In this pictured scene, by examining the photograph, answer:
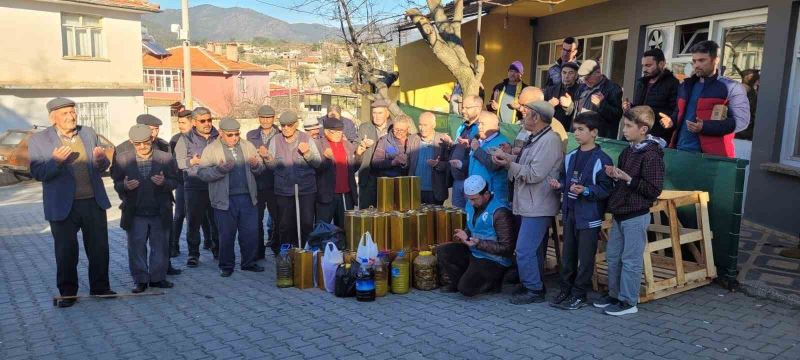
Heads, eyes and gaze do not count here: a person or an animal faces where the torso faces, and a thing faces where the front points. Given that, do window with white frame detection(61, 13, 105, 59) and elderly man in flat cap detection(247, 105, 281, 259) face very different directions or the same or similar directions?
same or similar directions

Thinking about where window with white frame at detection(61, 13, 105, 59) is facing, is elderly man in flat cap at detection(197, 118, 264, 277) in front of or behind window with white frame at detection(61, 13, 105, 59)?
in front

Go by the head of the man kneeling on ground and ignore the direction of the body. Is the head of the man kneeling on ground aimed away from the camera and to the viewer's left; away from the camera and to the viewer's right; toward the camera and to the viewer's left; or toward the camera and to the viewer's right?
toward the camera and to the viewer's left

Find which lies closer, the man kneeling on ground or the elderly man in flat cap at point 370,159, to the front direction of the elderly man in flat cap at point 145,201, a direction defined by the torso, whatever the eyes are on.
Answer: the man kneeling on ground

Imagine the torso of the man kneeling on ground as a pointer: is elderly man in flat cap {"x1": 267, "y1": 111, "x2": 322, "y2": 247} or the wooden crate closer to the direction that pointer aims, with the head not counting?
the elderly man in flat cap

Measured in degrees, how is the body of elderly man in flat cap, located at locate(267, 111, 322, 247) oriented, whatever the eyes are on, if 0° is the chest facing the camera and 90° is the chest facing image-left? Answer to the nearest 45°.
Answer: approximately 0°

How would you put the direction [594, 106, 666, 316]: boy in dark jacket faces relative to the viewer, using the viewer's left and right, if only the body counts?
facing to the left of the viewer

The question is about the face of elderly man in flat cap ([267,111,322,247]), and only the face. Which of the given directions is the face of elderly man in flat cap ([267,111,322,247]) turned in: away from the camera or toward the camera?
toward the camera

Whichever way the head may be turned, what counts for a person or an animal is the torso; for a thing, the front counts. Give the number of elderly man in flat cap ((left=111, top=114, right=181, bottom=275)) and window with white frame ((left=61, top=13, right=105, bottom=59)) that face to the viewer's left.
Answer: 0

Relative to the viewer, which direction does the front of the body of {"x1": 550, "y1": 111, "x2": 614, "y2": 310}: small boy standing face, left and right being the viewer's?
facing the viewer and to the left of the viewer

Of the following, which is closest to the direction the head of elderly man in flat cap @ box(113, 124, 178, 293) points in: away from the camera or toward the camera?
toward the camera

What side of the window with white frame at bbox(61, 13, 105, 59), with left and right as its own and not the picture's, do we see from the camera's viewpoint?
front

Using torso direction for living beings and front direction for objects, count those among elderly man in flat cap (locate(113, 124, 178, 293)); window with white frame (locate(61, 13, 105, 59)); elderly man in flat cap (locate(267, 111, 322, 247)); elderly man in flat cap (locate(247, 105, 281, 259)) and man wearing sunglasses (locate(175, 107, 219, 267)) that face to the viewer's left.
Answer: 0

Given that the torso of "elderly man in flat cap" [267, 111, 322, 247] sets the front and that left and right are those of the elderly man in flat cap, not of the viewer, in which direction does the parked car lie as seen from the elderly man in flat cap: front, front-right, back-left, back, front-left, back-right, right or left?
back-right

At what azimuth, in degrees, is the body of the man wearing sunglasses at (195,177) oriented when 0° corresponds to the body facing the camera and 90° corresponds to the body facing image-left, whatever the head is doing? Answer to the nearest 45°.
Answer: approximately 315°
